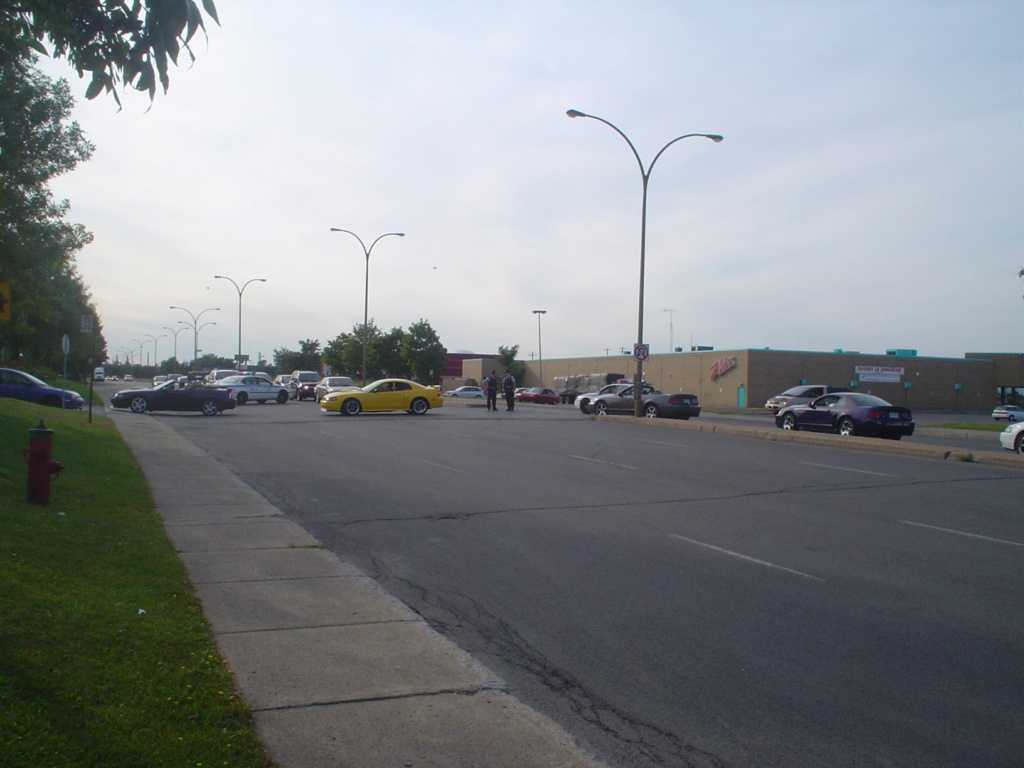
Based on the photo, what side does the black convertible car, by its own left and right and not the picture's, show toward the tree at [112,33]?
left

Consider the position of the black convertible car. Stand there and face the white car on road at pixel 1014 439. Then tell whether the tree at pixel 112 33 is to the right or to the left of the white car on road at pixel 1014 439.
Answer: right

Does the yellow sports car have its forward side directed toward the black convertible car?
yes

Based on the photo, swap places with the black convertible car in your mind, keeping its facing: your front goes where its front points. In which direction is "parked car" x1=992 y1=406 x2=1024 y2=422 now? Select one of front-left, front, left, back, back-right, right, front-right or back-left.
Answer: back

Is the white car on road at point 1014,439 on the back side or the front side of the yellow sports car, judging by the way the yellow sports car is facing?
on the back side

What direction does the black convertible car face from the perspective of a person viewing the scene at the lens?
facing to the left of the viewer

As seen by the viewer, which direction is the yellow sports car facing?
to the viewer's left

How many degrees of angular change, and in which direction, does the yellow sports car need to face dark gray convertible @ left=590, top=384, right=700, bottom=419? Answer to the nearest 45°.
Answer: approximately 180°

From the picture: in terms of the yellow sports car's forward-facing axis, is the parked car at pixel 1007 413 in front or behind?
behind

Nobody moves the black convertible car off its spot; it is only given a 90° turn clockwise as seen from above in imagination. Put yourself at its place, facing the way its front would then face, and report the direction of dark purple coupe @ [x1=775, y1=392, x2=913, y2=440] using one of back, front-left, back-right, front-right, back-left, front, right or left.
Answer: back-right

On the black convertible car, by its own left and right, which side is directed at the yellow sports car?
back

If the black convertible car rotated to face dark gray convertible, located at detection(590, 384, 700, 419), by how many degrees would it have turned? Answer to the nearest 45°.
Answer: approximately 180°
